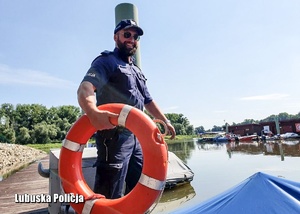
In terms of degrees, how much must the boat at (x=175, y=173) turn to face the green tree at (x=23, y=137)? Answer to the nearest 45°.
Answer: approximately 135° to its left

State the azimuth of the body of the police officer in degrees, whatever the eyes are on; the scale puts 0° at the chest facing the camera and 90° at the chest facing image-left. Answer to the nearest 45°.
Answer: approximately 315°

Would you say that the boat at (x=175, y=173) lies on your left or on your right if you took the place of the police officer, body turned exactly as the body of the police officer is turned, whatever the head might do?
on your left
